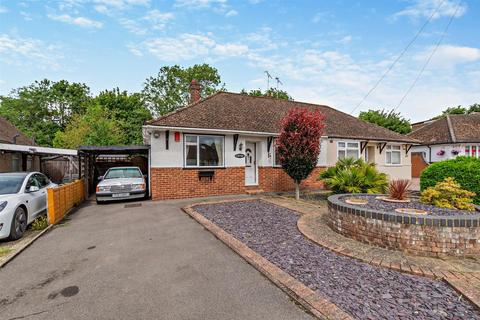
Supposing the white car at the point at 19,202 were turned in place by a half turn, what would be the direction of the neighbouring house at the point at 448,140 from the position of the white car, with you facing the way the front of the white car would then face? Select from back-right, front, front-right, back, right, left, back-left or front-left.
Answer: front-right

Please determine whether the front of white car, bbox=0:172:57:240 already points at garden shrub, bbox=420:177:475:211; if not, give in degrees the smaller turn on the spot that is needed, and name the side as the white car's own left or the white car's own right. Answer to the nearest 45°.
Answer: approximately 90° to the white car's own left

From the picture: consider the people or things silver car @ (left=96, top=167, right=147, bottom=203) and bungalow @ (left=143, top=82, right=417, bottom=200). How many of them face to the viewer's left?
0

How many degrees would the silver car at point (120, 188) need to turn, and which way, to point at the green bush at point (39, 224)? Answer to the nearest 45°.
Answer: approximately 45° to its right

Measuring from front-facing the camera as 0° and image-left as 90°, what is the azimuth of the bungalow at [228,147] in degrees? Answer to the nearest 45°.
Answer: approximately 315°

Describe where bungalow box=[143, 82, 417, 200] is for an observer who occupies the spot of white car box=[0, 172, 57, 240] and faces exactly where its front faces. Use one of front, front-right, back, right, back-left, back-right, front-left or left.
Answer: back-left

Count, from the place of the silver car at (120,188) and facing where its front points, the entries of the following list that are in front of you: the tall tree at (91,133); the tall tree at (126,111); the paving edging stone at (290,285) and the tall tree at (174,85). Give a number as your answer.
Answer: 1

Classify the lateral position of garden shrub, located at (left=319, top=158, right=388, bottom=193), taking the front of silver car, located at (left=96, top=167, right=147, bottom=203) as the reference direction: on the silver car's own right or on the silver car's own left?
on the silver car's own left

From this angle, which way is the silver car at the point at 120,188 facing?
toward the camera

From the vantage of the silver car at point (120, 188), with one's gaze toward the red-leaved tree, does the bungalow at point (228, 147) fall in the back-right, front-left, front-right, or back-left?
front-left

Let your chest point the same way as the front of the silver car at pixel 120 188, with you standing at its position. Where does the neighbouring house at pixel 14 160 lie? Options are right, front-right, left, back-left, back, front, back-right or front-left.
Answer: back-right

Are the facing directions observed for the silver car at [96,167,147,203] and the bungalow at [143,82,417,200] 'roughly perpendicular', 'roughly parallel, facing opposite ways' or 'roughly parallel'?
roughly parallel

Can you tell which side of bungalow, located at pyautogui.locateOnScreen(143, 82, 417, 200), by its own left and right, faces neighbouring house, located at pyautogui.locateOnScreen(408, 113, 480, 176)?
left
